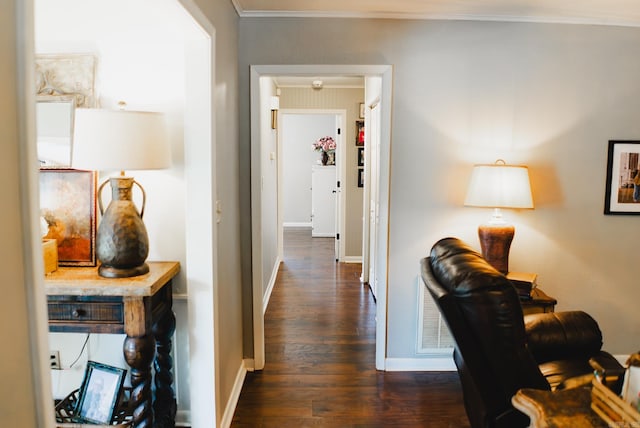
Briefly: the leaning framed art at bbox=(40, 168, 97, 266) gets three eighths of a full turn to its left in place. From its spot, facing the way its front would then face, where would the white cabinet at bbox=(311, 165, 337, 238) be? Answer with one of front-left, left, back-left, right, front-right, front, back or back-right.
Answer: front

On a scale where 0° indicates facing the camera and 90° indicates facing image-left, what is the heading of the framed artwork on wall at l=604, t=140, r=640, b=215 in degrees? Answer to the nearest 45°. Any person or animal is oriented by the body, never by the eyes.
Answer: approximately 0°

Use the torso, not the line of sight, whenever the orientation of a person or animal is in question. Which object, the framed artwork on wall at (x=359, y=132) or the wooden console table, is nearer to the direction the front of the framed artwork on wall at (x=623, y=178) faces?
the wooden console table

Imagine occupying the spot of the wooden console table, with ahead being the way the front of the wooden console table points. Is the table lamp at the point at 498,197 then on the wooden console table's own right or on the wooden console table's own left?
on the wooden console table's own left

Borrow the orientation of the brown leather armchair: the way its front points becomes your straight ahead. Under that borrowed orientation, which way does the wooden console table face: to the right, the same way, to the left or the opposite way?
to the right

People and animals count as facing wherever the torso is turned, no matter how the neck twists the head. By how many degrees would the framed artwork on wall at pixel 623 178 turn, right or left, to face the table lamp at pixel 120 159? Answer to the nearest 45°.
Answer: approximately 45° to its right

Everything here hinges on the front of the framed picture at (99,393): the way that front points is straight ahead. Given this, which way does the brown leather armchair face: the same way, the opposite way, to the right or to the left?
to the left

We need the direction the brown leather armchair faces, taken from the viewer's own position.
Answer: facing away from the viewer and to the right of the viewer

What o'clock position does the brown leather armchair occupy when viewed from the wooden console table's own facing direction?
The brown leather armchair is roughly at 10 o'clock from the wooden console table.
